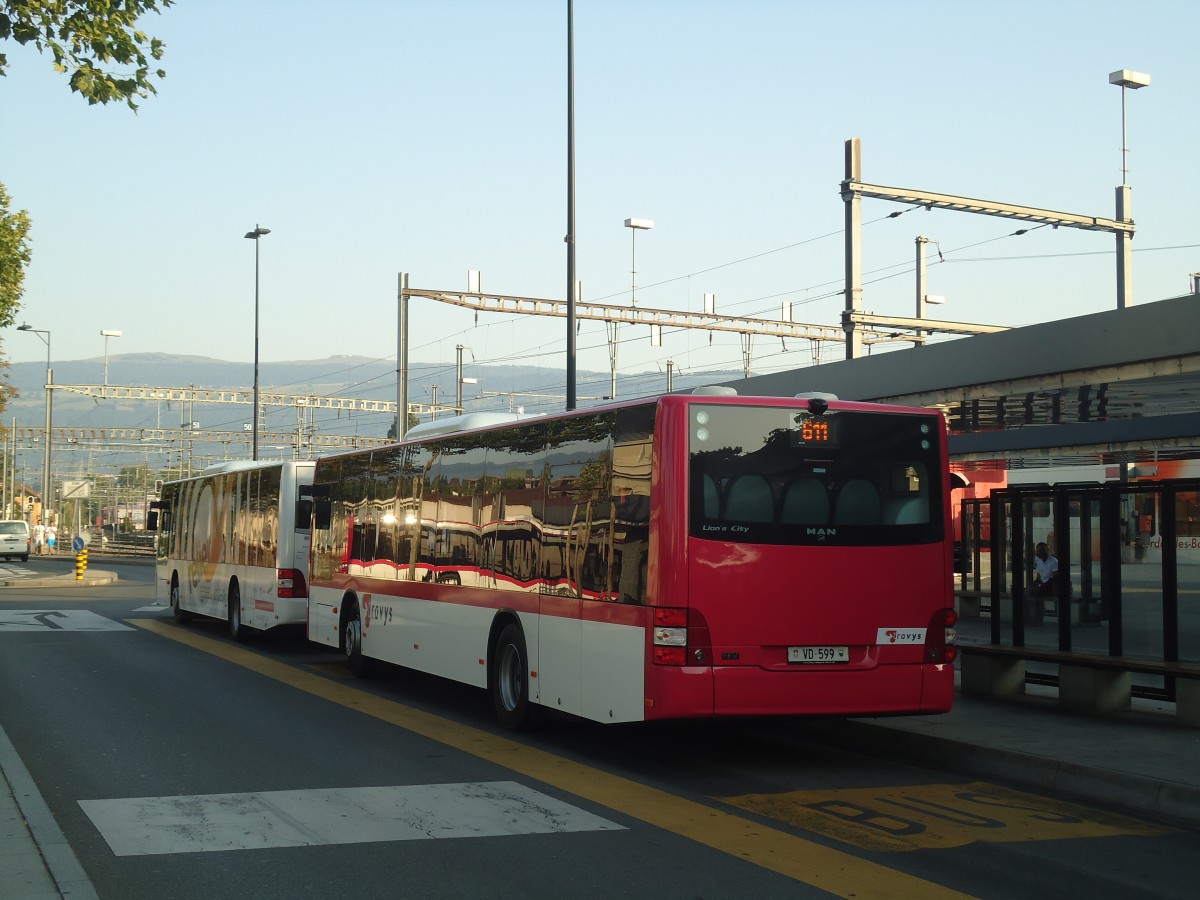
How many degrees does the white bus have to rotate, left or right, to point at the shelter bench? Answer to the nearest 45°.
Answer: approximately 180°

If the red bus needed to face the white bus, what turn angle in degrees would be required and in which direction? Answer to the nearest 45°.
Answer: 0° — it already faces it

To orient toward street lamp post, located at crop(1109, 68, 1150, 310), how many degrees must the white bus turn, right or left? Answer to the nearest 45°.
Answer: approximately 135° to its right

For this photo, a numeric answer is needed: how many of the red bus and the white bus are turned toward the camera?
0

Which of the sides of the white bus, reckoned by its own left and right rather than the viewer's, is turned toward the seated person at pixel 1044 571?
back

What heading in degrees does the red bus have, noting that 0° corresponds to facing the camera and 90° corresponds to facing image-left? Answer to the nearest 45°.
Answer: approximately 135°

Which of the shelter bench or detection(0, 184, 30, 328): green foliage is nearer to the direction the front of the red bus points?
the green foliage

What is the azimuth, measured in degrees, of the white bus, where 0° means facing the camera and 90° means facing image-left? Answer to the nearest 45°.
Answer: approximately 135°

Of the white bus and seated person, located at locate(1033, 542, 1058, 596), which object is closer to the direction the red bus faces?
the white bus

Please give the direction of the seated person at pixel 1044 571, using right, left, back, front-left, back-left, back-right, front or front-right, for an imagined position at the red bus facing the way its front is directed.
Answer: right

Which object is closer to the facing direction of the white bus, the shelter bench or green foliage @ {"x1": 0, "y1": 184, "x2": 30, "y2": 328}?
the green foliage

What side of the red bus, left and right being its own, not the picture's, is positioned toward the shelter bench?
back
